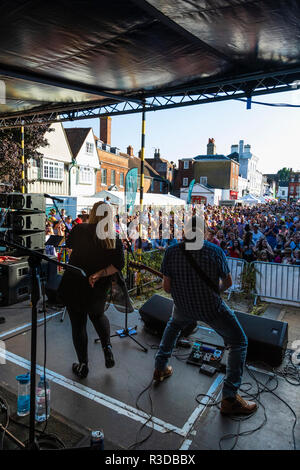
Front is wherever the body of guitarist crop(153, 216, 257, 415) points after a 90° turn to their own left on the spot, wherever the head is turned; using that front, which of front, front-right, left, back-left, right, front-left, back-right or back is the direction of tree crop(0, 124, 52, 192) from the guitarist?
front-right

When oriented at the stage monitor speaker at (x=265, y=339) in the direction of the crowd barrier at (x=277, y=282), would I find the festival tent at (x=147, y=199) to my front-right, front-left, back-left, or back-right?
front-left

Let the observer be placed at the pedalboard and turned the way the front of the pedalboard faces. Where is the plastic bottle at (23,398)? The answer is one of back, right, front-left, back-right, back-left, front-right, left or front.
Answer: front-right

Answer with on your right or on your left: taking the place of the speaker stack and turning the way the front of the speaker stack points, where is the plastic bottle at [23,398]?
on your right

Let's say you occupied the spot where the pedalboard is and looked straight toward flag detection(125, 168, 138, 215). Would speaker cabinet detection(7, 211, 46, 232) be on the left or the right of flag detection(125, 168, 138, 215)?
left

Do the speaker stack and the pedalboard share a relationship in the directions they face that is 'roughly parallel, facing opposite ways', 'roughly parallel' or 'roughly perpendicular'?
roughly parallel, facing opposite ways

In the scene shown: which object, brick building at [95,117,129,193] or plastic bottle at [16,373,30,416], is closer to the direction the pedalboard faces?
the plastic bottle

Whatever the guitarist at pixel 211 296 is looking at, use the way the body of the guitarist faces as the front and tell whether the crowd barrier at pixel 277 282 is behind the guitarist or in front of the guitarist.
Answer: in front

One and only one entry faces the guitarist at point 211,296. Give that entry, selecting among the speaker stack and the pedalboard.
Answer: the pedalboard

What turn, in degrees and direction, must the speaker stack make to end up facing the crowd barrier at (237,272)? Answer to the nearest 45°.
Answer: approximately 45° to its right

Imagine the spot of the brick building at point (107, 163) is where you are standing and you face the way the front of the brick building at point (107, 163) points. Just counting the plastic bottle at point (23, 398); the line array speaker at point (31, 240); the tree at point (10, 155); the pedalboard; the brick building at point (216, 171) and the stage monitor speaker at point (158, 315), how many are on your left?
1

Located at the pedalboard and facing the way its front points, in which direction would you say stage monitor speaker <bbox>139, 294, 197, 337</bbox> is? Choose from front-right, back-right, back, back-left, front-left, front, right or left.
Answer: back-right

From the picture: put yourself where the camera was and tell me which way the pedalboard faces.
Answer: facing the viewer

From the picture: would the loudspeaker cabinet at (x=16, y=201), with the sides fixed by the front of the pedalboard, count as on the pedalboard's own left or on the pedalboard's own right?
on the pedalboard's own right

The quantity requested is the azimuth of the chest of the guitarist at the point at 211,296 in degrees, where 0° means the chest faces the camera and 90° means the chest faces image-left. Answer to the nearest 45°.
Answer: approximately 180°

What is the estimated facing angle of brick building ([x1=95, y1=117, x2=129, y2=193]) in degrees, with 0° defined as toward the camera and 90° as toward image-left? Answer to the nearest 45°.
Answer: approximately 315°

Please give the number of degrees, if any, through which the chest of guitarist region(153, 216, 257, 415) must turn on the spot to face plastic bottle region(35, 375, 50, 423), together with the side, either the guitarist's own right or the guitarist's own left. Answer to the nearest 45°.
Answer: approximately 90° to the guitarist's own left

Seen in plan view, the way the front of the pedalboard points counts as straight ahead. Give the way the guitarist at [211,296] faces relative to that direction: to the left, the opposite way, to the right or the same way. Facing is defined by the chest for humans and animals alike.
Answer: the opposite way

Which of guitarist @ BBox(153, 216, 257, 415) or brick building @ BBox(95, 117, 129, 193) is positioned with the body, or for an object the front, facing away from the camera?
the guitarist

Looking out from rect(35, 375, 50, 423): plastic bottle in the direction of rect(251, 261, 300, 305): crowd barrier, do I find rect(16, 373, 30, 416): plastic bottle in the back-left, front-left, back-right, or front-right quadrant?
back-left
